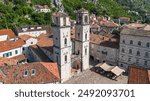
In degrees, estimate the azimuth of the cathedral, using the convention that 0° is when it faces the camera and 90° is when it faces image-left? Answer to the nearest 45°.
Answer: approximately 315°

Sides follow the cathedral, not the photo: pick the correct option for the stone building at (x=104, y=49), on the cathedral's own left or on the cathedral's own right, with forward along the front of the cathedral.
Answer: on the cathedral's own left

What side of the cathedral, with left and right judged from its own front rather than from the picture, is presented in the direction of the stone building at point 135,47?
left
